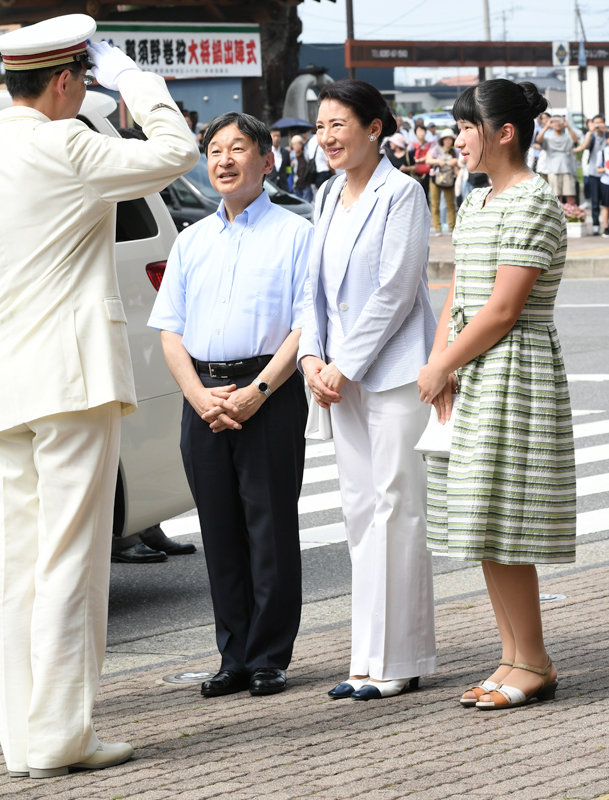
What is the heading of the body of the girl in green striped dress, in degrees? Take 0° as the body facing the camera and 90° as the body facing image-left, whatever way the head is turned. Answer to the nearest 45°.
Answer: approximately 45°

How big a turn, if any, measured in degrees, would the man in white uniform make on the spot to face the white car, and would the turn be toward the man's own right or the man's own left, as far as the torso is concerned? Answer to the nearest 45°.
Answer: approximately 45° to the man's own left

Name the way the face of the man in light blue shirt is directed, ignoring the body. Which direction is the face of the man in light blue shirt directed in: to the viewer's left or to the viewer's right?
to the viewer's left

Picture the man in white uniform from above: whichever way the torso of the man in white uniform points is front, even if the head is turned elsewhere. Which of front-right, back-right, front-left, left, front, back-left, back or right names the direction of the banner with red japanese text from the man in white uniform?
front-left

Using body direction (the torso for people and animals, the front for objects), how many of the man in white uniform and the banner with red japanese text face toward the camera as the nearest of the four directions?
1

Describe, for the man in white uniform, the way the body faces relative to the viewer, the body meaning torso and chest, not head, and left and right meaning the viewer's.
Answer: facing away from the viewer and to the right of the viewer

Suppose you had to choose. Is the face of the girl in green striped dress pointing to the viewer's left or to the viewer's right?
to the viewer's left

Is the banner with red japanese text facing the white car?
yes

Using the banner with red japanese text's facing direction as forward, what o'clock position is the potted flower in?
The potted flower is roughly at 10 o'clock from the banner with red japanese text.

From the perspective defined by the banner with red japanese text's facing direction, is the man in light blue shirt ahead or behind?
ahead

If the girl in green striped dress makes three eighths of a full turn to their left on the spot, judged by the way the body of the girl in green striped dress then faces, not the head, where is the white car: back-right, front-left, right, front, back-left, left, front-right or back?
back-left
